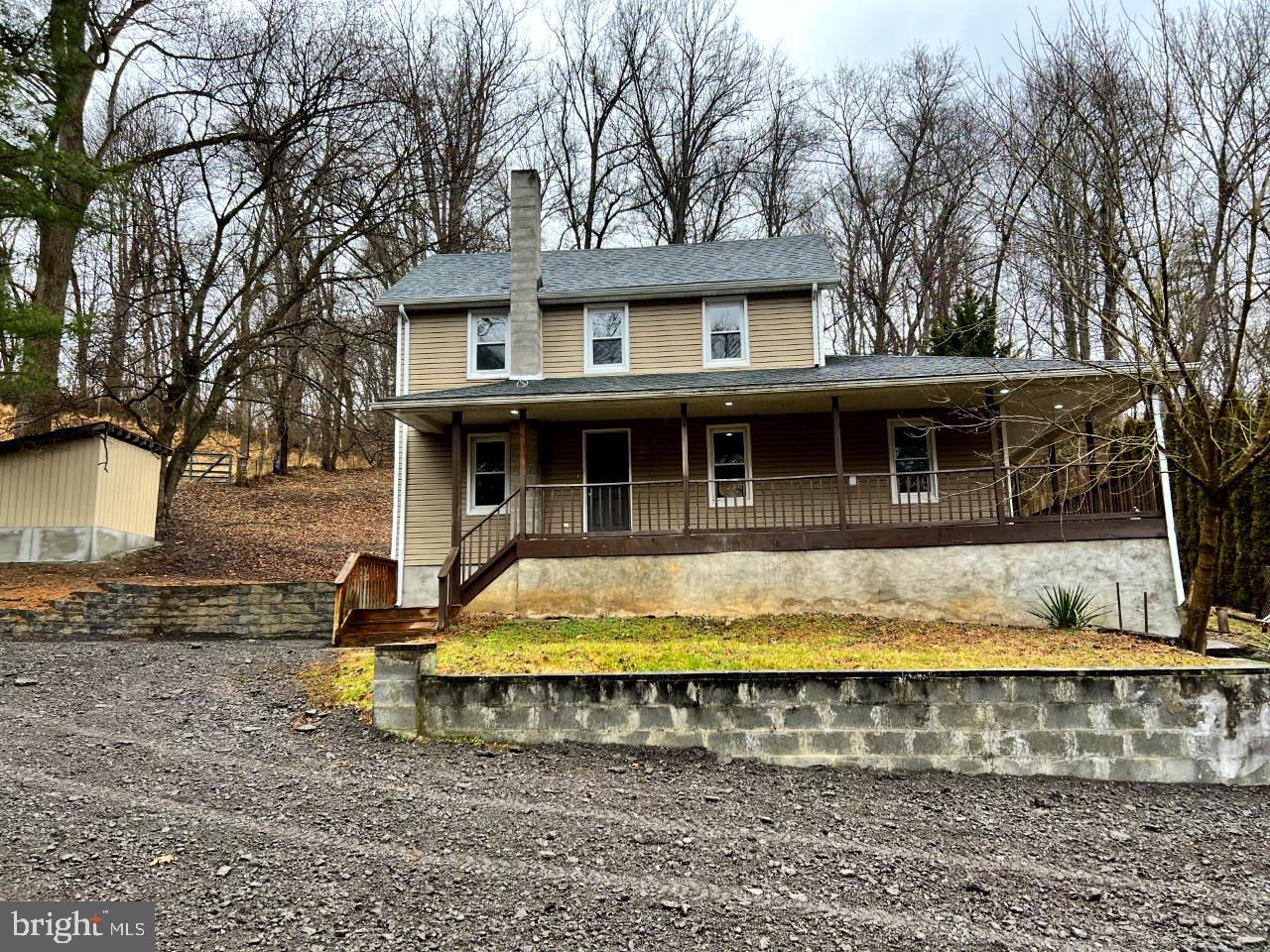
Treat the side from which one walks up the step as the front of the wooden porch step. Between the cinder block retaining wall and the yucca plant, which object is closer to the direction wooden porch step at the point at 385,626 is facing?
the cinder block retaining wall

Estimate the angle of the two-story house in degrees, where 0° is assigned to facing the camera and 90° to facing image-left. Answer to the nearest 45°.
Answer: approximately 0°

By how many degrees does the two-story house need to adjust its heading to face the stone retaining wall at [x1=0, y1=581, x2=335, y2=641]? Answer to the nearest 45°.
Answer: approximately 45° to its right

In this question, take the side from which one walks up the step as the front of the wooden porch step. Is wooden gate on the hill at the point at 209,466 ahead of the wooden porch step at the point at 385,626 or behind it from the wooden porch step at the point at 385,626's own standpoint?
behind

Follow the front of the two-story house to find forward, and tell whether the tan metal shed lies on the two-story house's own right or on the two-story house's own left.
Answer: on the two-story house's own right

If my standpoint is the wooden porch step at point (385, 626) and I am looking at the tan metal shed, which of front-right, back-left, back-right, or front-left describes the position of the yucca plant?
back-right

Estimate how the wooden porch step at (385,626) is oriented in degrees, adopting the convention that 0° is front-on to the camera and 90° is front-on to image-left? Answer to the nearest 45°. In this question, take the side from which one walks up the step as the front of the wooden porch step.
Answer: approximately 0°

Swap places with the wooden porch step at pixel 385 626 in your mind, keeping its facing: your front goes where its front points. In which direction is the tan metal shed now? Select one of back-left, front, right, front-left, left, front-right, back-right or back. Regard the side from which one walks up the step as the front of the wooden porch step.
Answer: back-right

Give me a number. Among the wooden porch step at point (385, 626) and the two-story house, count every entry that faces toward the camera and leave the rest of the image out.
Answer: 2

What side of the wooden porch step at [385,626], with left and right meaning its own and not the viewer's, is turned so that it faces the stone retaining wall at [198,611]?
right

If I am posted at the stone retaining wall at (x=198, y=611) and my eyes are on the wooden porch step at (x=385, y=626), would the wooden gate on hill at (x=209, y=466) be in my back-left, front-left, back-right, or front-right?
back-left

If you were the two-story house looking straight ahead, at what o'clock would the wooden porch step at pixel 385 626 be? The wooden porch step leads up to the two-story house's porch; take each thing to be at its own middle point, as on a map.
The wooden porch step is roughly at 2 o'clock from the two-story house.

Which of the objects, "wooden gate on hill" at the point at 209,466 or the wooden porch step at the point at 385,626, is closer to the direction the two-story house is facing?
the wooden porch step

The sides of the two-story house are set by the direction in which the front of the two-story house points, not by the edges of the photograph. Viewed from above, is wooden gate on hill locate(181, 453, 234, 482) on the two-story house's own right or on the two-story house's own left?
on the two-story house's own right
